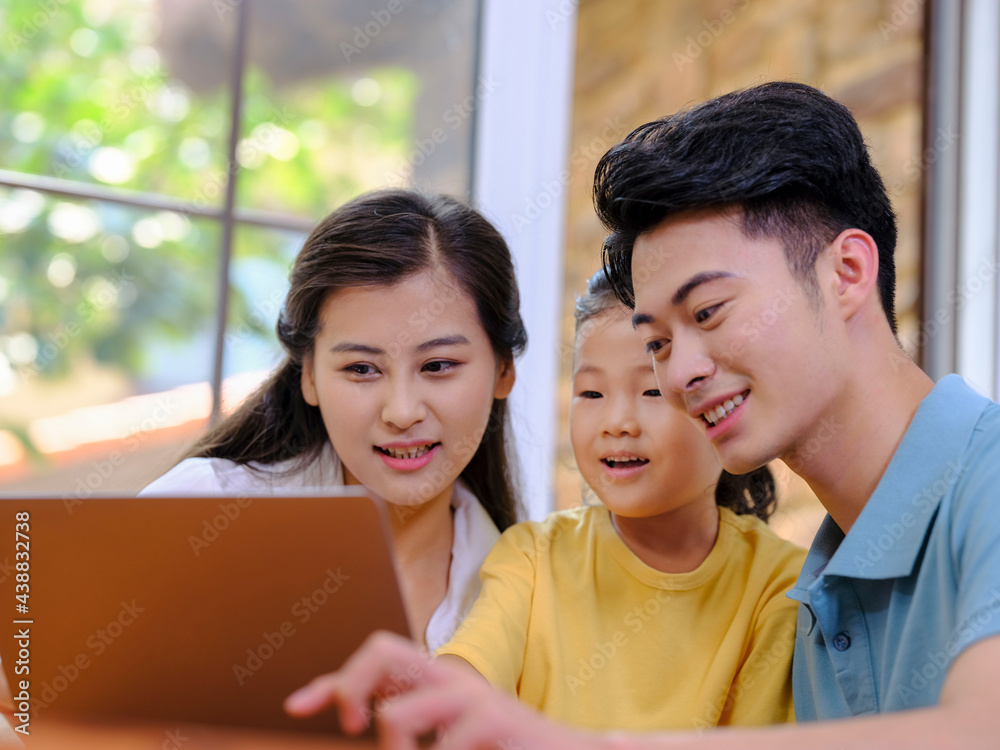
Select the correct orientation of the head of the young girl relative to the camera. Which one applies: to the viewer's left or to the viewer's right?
to the viewer's left

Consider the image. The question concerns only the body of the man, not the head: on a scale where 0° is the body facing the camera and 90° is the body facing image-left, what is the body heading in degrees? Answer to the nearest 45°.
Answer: approximately 45°
